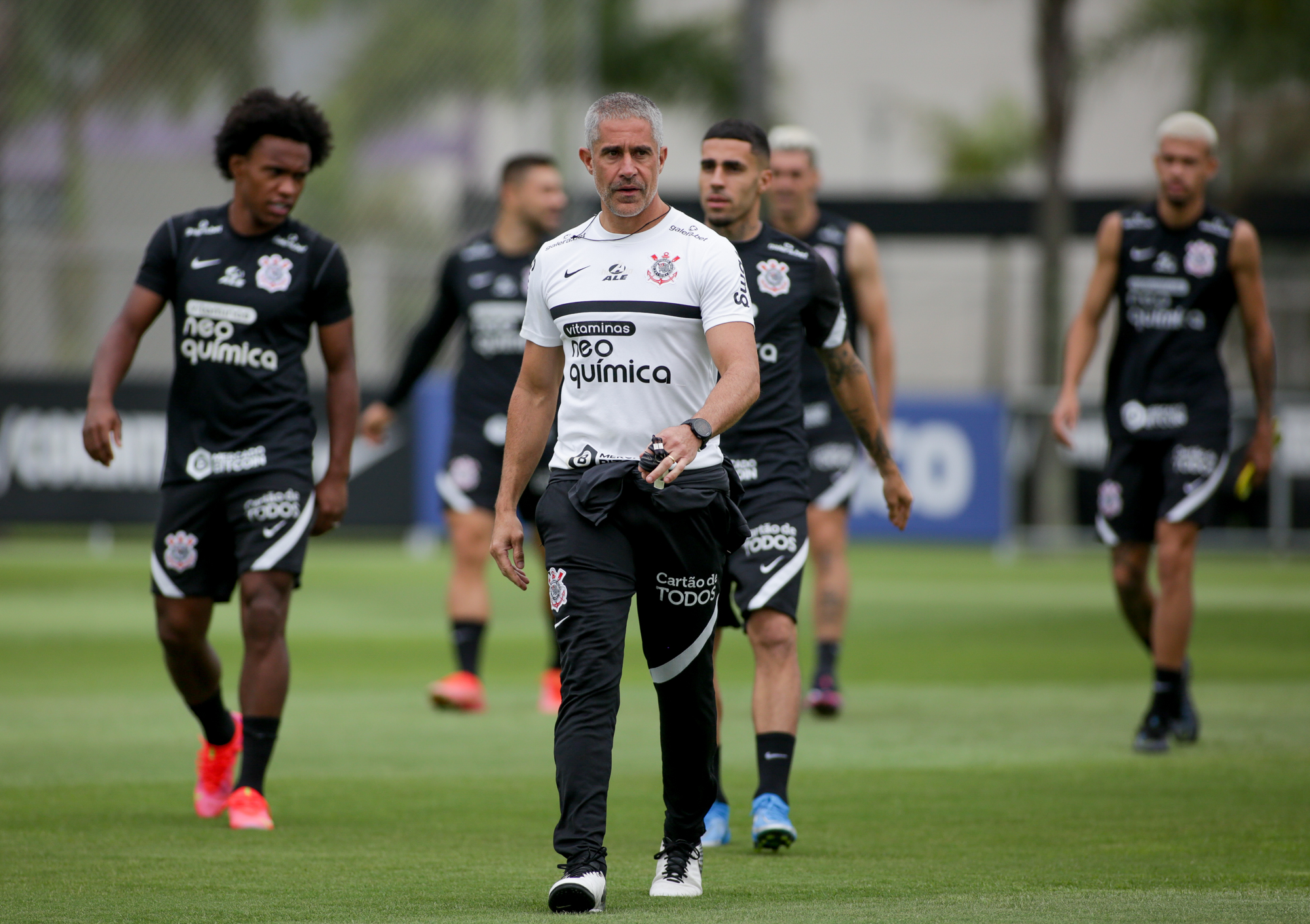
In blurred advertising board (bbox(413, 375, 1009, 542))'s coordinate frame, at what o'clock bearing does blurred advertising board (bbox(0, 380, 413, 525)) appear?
blurred advertising board (bbox(0, 380, 413, 525)) is roughly at 3 o'clock from blurred advertising board (bbox(413, 375, 1009, 542)).

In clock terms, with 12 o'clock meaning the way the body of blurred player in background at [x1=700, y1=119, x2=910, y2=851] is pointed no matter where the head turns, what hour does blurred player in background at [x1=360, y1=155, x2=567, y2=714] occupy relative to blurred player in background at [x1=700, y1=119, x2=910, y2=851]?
blurred player in background at [x1=360, y1=155, x2=567, y2=714] is roughly at 5 o'clock from blurred player in background at [x1=700, y1=119, x2=910, y2=851].

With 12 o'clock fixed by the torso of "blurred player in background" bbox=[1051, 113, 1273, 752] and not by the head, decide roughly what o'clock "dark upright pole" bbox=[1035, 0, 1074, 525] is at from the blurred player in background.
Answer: The dark upright pole is roughly at 6 o'clock from the blurred player in background.

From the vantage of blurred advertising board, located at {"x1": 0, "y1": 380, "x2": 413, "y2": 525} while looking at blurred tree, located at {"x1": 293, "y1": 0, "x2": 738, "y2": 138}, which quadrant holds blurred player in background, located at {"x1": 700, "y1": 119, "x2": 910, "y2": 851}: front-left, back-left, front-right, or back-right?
back-right

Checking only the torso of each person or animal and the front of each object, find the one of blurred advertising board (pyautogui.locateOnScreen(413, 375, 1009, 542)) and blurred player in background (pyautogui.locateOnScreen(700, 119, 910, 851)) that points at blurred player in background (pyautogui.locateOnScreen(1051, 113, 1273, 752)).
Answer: the blurred advertising board

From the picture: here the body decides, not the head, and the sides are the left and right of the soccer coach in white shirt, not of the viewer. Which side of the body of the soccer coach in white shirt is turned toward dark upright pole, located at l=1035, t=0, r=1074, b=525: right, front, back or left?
back

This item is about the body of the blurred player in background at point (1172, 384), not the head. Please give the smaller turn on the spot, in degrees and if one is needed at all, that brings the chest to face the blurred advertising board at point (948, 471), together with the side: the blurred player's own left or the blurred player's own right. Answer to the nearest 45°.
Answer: approximately 180°

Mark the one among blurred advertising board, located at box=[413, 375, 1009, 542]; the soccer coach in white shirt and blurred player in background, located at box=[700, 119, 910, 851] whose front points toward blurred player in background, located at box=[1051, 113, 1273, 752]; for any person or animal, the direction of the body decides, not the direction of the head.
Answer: the blurred advertising board

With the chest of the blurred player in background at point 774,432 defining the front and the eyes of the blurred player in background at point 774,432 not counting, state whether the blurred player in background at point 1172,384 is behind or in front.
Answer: behind

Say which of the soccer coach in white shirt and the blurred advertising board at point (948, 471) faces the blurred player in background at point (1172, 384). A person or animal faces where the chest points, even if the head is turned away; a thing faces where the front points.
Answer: the blurred advertising board

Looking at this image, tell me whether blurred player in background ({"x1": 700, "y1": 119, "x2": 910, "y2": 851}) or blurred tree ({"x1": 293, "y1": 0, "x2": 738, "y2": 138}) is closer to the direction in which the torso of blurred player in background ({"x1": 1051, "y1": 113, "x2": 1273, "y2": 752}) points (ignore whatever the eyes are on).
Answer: the blurred player in background
